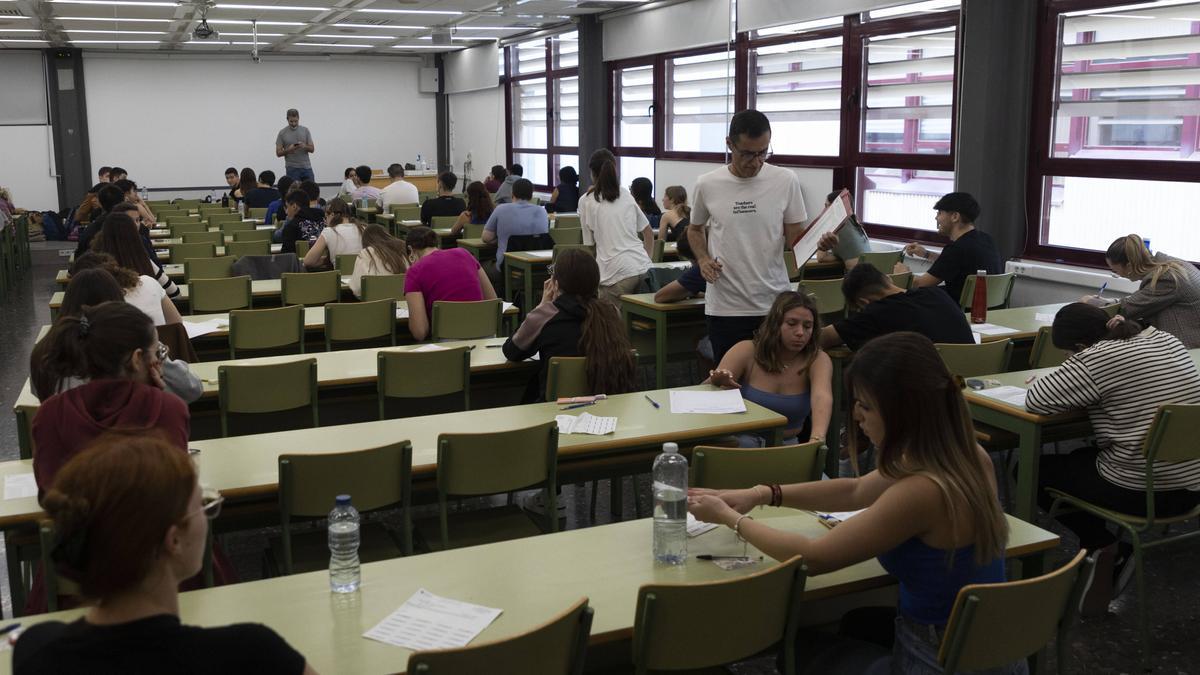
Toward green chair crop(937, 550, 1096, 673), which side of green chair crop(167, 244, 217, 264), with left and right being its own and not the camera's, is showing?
back

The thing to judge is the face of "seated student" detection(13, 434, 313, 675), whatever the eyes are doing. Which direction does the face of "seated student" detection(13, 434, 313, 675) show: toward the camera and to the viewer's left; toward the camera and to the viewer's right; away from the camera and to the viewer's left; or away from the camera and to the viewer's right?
away from the camera and to the viewer's right

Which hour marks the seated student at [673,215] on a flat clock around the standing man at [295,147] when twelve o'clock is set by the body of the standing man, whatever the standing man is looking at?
The seated student is roughly at 11 o'clock from the standing man.

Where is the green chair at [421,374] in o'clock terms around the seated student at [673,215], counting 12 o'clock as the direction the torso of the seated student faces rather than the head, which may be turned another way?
The green chair is roughly at 8 o'clock from the seated student.

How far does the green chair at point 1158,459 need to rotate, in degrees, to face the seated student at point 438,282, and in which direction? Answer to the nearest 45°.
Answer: approximately 45° to its left

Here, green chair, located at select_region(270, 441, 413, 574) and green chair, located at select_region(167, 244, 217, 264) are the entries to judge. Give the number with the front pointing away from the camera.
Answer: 2

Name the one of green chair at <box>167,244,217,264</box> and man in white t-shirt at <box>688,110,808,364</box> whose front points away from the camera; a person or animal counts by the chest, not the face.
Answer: the green chair

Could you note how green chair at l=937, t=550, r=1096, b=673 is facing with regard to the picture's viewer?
facing away from the viewer and to the left of the viewer

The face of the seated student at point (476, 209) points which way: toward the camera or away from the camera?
away from the camera

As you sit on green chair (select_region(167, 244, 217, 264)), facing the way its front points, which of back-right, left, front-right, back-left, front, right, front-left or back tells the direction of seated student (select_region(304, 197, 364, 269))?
back-right

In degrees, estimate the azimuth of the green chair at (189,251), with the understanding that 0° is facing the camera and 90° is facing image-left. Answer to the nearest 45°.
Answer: approximately 180°

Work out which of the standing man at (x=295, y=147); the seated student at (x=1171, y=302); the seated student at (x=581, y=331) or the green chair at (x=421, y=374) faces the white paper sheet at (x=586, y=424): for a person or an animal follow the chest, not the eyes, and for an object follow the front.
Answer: the standing man

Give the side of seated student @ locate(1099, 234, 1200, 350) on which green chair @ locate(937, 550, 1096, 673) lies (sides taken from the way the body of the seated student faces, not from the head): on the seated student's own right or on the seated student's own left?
on the seated student's own left

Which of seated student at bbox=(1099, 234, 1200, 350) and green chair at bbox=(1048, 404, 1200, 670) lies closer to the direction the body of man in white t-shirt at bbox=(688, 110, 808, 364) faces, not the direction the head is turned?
the green chair
